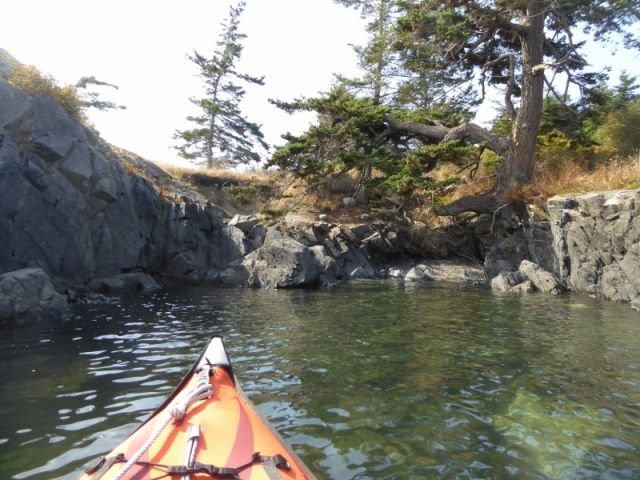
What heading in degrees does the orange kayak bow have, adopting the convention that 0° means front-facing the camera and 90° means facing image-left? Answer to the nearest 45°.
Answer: approximately 180°

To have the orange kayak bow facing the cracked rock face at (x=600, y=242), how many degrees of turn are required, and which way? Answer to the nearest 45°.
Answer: approximately 45° to its right

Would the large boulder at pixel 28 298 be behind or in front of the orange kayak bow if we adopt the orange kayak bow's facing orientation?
in front

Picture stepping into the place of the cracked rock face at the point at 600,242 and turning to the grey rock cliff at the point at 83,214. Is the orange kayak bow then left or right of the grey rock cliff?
left

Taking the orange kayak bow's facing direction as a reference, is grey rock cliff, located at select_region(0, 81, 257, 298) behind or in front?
in front

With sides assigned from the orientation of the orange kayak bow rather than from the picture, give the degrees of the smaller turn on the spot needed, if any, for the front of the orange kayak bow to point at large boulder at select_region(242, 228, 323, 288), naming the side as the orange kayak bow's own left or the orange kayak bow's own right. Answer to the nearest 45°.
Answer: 0° — it already faces it

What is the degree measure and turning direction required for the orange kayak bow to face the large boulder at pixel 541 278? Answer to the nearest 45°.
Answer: approximately 45° to its right
